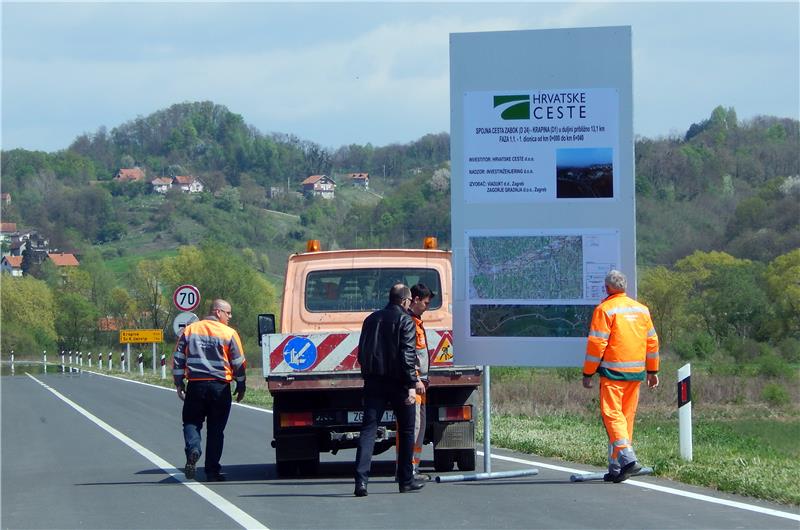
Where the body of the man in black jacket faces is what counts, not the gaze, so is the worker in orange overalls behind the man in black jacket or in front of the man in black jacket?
in front

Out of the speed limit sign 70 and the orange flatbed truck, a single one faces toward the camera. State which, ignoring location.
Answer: the speed limit sign 70

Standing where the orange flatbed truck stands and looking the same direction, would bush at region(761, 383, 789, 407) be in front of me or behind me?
in front

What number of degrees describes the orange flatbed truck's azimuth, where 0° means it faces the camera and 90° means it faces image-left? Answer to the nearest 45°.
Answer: approximately 180°

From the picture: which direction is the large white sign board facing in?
toward the camera

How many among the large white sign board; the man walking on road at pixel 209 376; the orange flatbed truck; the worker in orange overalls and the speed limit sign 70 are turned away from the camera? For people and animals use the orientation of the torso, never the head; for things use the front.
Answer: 2

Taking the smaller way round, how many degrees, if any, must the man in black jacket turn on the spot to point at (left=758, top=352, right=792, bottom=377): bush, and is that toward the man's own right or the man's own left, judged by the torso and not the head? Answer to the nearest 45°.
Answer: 0° — they already face it
